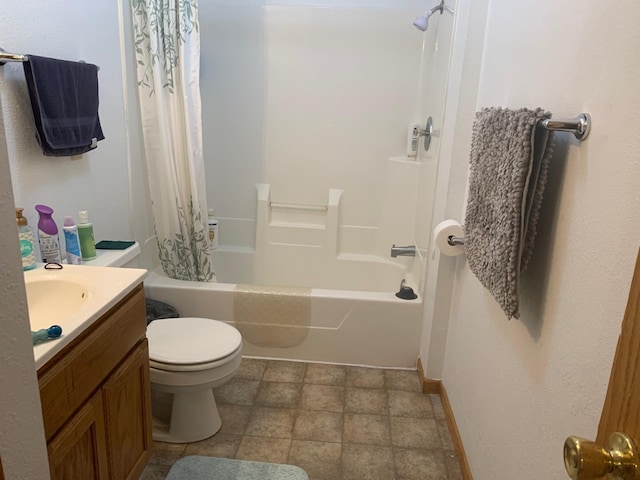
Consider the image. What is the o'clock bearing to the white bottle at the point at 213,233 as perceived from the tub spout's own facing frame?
The white bottle is roughly at 12 o'clock from the tub spout.

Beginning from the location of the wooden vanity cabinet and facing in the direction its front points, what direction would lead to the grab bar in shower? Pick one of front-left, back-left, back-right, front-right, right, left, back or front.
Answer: left

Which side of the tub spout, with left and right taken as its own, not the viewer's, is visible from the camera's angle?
left

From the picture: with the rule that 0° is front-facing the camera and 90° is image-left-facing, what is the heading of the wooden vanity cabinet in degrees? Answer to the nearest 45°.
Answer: approximately 315°

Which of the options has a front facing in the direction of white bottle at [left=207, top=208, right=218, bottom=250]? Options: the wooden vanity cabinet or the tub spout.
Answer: the tub spout

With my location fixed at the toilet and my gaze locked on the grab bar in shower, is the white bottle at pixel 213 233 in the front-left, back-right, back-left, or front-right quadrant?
front-left

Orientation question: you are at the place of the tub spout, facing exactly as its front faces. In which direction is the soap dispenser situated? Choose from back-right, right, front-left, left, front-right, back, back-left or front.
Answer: front-left

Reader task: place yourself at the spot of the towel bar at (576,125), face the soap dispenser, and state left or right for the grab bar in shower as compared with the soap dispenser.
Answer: right

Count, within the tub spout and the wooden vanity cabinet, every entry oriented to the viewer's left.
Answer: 1

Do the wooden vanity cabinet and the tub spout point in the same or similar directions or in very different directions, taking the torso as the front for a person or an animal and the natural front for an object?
very different directions

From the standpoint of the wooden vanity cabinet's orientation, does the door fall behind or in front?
in front

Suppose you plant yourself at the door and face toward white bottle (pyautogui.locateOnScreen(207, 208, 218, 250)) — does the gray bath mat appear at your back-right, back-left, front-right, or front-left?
front-right
